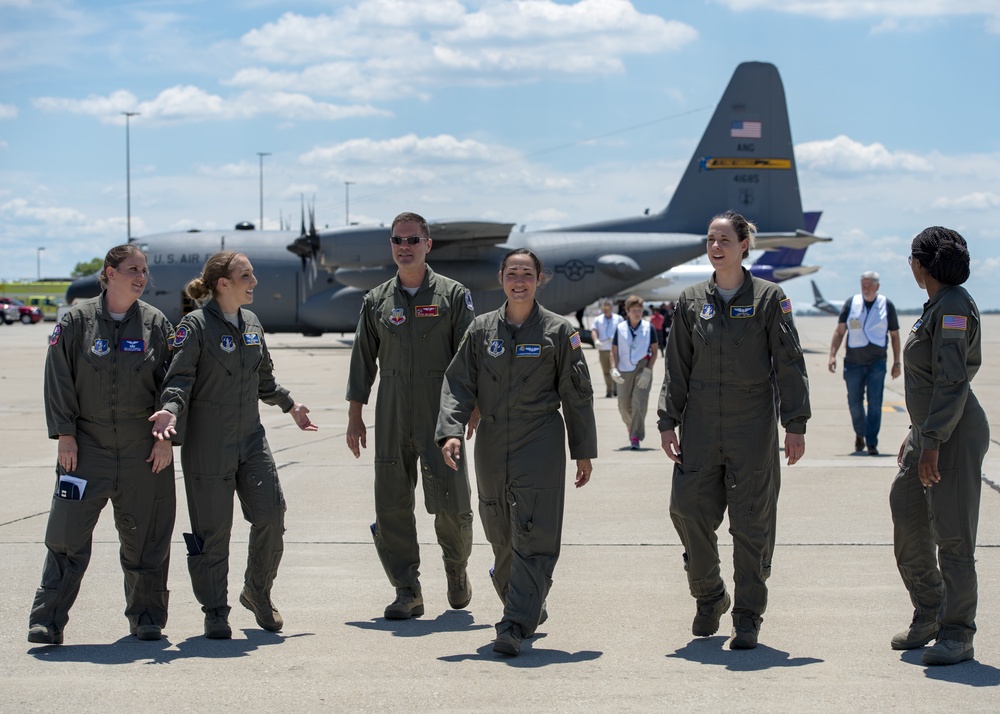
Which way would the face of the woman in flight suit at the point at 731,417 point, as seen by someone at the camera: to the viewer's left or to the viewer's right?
to the viewer's left

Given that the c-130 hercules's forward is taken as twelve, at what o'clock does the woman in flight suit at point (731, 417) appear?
The woman in flight suit is roughly at 9 o'clock from the c-130 hercules.

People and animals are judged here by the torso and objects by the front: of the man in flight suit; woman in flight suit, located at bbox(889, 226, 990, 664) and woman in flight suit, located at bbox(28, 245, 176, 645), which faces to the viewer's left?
woman in flight suit, located at bbox(889, 226, 990, 664)

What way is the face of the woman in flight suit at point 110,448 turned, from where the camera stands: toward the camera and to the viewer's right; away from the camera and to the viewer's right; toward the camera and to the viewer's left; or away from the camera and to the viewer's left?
toward the camera and to the viewer's right

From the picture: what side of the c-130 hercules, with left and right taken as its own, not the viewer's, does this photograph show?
left

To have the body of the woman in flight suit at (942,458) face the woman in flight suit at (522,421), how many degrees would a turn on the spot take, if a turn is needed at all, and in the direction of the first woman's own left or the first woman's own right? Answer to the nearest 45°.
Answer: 0° — they already face them

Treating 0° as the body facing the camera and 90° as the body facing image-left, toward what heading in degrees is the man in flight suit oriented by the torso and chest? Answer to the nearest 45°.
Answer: approximately 0°

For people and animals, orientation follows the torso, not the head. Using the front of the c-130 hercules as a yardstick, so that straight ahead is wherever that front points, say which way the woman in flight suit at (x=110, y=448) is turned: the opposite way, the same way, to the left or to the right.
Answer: to the left

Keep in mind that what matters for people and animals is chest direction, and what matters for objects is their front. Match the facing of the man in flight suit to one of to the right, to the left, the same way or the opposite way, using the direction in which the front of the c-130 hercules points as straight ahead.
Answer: to the left

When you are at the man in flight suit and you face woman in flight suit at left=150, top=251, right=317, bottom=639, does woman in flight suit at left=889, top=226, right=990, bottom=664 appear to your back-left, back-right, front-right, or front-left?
back-left

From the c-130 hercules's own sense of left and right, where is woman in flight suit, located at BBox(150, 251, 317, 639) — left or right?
on its left

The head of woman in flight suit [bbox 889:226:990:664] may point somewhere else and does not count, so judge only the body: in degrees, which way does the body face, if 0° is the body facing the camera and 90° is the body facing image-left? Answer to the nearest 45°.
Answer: approximately 90°
